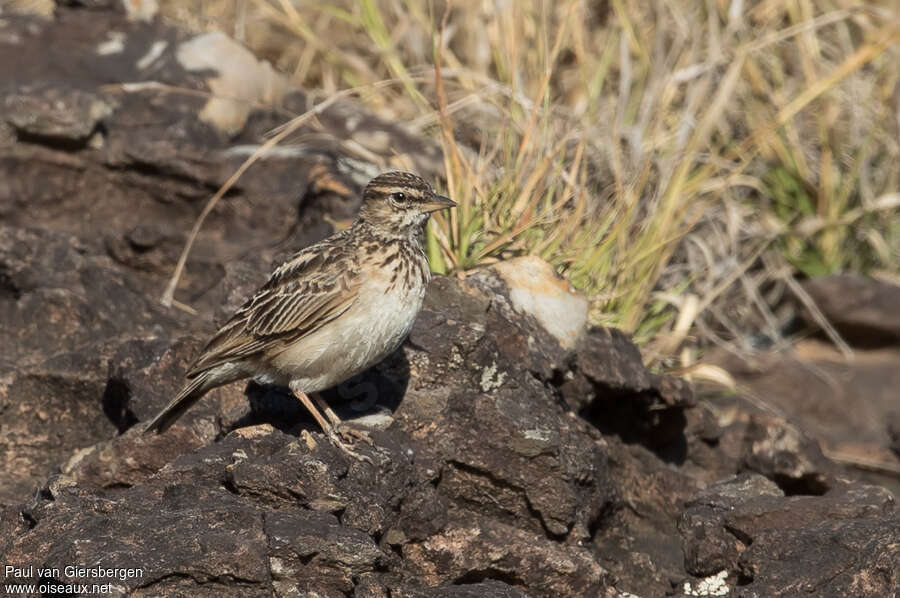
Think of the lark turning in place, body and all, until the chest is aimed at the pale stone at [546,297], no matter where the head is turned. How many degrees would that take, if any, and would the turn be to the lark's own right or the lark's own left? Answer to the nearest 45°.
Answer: approximately 45° to the lark's own left

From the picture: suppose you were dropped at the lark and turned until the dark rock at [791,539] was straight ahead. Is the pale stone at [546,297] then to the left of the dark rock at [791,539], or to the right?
left

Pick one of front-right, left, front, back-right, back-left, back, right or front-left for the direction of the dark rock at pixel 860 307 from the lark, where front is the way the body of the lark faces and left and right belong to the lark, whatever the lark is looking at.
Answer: front-left

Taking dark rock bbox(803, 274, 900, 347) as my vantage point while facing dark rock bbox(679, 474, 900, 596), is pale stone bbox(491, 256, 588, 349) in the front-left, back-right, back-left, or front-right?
front-right

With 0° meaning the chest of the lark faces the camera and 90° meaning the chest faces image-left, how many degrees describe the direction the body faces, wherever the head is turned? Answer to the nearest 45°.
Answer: approximately 270°

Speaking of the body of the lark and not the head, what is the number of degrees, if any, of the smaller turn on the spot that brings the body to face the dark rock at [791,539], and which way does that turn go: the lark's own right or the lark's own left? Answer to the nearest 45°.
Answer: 0° — it already faces it
